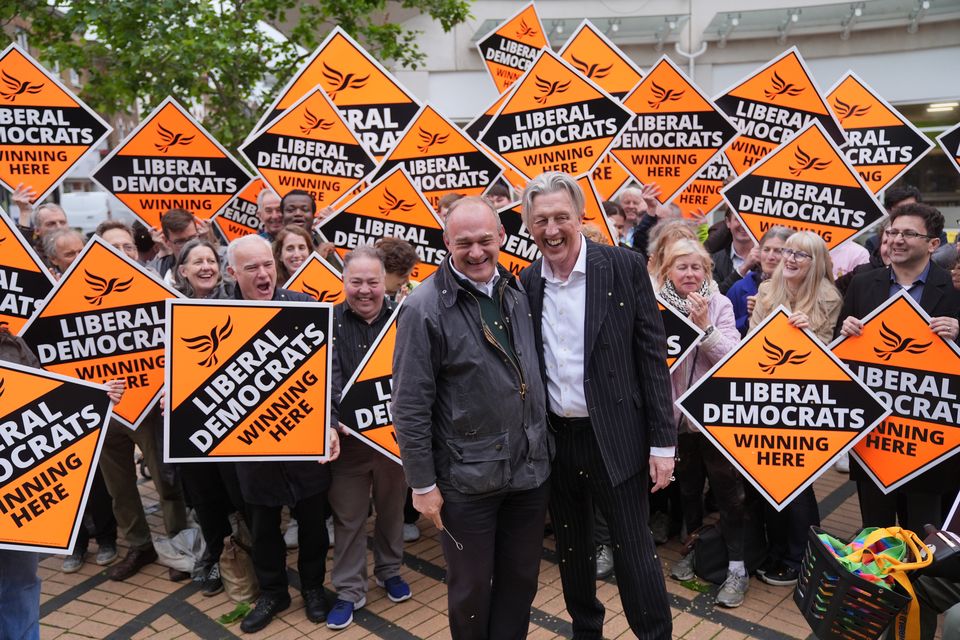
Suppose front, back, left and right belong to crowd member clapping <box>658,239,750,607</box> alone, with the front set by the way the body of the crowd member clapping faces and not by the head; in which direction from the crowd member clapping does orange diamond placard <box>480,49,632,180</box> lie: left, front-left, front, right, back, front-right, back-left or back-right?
right

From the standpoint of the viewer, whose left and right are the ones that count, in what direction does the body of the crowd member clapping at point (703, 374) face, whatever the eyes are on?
facing the viewer and to the left of the viewer

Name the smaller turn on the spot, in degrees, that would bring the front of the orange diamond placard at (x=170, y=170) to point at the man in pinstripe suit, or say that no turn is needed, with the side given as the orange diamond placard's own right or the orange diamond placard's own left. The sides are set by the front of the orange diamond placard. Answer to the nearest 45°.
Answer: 0° — it already faces them

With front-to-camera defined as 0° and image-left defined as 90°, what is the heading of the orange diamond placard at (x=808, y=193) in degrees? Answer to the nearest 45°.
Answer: approximately 0°

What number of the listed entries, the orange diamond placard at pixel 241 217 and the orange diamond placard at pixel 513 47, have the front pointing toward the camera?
2

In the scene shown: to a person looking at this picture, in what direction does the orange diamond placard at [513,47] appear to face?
facing the viewer

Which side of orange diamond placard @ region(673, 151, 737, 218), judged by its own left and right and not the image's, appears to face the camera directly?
front

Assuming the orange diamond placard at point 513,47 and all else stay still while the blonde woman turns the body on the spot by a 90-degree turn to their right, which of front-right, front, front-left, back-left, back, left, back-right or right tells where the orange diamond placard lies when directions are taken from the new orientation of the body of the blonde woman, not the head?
front

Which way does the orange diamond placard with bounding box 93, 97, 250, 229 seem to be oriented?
toward the camera

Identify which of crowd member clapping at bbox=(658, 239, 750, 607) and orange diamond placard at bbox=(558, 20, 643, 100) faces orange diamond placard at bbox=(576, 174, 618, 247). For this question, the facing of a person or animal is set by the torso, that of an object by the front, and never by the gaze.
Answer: orange diamond placard at bbox=(558, 20, 643, 100)

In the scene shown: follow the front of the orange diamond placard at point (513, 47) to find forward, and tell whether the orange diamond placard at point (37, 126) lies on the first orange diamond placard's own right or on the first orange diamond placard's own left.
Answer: on the first orange diamond placard's own right

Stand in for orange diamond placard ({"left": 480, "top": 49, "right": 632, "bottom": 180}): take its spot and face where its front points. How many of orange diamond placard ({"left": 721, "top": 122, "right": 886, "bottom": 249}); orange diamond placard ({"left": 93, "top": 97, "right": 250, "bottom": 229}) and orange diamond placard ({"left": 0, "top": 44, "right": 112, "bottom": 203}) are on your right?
2

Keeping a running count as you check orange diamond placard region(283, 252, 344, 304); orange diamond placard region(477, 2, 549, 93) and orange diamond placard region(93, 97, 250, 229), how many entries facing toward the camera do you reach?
3

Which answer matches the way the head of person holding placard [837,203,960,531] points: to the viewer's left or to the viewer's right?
to the viewer's left

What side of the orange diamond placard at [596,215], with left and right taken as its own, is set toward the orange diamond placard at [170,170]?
right

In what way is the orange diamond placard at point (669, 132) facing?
toward the camera
